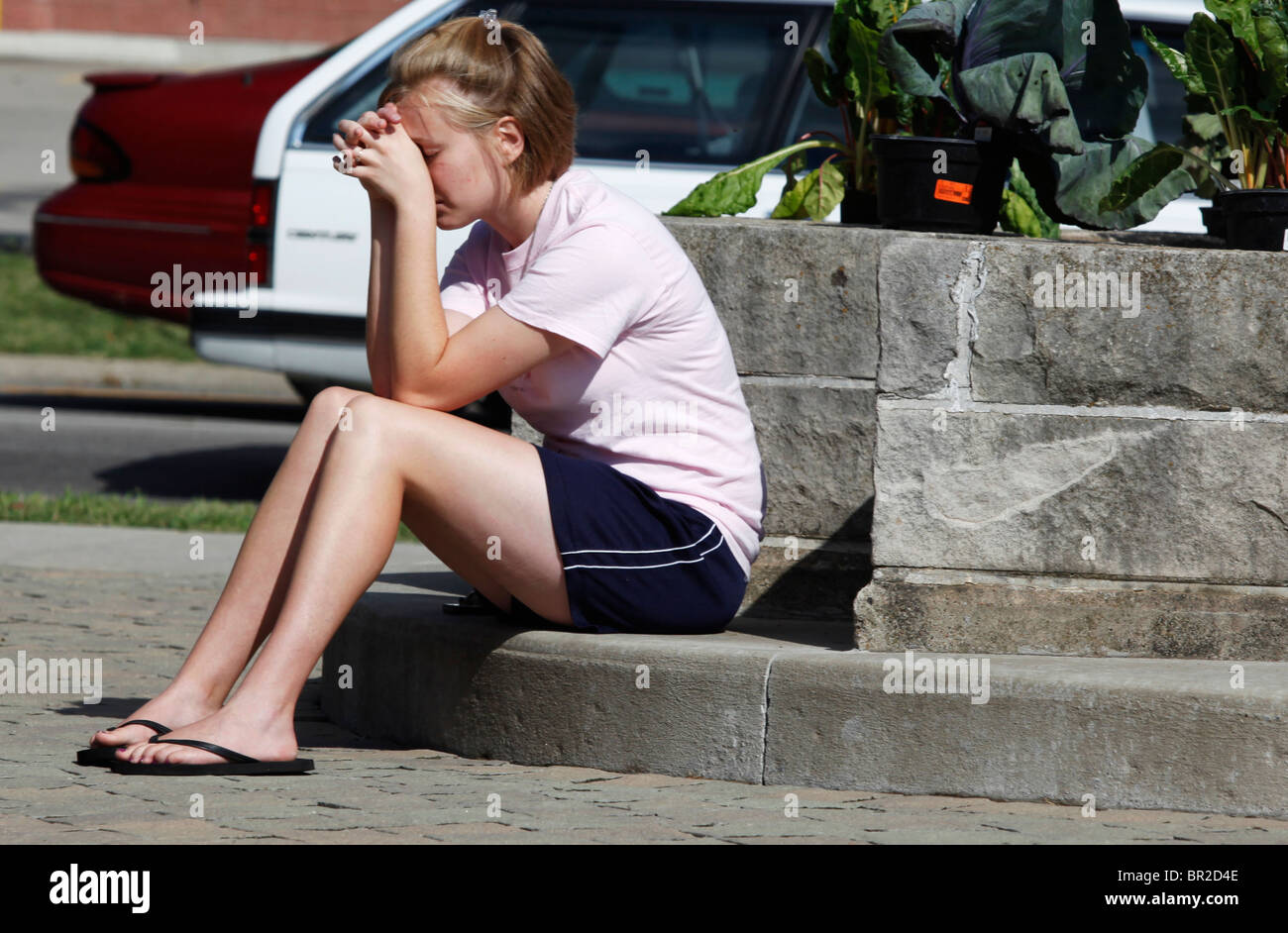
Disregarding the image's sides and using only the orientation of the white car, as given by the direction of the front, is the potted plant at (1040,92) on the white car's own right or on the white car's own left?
on the white car's own right

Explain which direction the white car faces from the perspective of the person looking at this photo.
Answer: facing to the right of the viewer

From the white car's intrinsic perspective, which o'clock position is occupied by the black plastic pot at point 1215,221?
The black plastic pot is roughly at 2 o'clock from the white car.

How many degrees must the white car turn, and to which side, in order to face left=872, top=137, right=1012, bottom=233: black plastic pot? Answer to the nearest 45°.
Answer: approximately 90° to its right

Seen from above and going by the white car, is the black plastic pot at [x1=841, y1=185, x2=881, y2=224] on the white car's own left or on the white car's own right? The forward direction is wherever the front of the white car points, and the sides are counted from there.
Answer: on the white car's own right

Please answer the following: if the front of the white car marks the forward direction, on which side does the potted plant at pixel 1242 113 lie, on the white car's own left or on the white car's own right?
on the white car's own right
